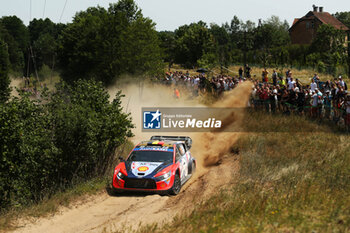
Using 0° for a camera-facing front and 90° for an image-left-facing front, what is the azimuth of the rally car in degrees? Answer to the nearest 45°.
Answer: approximately 45°

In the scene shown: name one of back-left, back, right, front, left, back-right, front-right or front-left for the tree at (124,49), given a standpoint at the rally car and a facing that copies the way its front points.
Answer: back-right

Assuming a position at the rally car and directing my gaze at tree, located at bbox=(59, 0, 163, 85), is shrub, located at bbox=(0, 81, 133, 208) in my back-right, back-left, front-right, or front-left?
front-left

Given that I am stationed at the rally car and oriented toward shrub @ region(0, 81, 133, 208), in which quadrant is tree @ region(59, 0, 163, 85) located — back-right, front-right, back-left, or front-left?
front-right

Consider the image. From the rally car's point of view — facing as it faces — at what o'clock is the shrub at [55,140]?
The shrub is roughly at 2 o'clock from the rally car.

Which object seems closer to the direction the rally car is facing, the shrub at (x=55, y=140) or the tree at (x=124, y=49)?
the shrub
